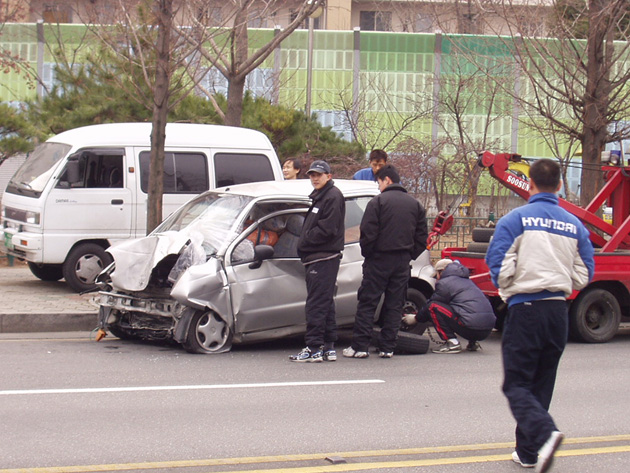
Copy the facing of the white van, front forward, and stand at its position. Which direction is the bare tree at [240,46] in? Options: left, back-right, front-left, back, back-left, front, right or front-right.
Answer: back

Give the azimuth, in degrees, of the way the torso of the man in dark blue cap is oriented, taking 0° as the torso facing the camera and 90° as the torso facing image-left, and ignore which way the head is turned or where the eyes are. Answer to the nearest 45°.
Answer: approximately 45°

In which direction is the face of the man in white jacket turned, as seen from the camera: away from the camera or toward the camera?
away from the camera

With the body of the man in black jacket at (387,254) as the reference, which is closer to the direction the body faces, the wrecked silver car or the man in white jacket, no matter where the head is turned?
the wrecked silver car

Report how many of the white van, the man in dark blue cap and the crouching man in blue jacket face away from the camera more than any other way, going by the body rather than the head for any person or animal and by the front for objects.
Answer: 0

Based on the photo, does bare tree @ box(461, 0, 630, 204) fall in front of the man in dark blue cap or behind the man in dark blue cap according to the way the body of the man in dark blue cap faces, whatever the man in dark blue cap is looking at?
behind

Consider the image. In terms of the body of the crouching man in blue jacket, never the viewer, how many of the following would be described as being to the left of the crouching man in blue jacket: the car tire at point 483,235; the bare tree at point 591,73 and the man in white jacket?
1

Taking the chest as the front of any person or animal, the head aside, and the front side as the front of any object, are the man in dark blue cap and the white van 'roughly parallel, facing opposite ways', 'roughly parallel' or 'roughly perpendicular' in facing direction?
roughly parallel

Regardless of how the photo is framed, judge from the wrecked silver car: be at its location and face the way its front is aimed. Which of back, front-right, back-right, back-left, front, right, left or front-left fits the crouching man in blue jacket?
back-left

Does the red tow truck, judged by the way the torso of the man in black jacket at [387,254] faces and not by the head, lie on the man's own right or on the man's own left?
on the man's own right

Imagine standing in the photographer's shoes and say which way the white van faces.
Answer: facing the viewer and to the left of the viewer

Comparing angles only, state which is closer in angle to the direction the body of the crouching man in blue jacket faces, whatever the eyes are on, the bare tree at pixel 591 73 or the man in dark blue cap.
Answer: the man in dark blue cap

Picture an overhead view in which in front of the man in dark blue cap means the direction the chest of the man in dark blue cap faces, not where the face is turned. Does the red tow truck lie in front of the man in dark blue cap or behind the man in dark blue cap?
behind

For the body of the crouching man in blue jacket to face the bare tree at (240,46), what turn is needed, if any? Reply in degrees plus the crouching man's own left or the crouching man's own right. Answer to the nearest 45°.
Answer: approximately 45° to the crouching man's own right

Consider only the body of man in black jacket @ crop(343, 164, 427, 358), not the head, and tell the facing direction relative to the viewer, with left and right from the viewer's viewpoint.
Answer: facing away from the viewer and to the left of the viewer

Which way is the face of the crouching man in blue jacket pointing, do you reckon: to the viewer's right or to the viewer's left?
to the viewer's left

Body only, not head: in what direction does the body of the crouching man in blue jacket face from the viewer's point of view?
to the viewer's left
